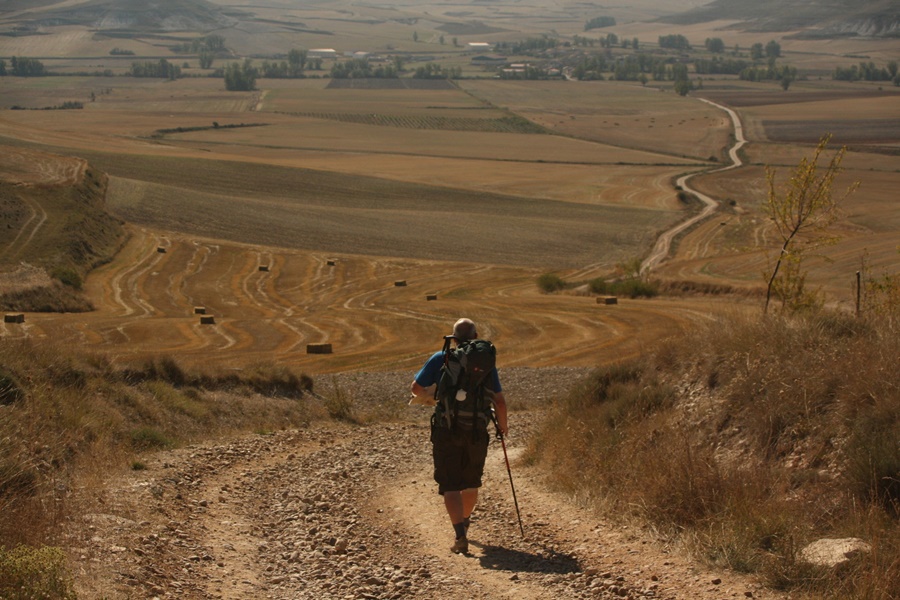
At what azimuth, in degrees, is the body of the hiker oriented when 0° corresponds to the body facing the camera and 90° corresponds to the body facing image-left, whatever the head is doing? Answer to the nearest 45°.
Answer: approximately 180°

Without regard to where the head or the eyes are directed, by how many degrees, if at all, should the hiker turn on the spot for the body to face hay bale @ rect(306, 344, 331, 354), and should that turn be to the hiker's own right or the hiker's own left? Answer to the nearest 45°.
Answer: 0° — they already face it
